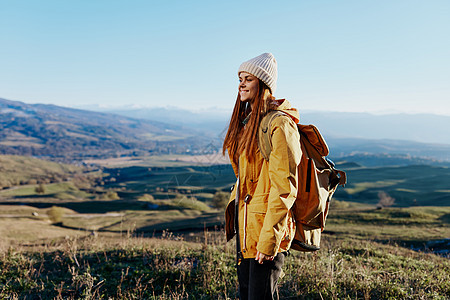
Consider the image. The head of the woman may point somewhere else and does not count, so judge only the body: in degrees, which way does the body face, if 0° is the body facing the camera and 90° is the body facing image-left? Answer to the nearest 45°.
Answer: approximately 45°
